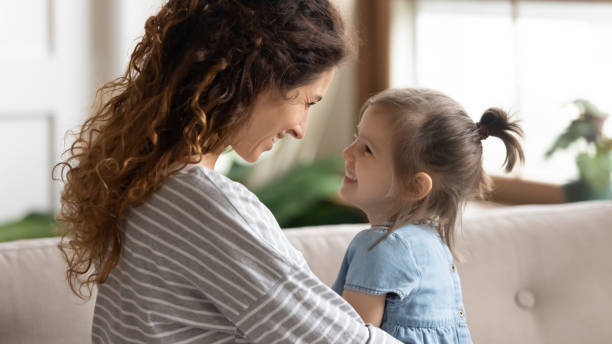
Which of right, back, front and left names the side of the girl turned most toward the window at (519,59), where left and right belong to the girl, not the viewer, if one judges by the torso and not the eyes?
right

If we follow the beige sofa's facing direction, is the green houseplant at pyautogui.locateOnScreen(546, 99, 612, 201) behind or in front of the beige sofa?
behind

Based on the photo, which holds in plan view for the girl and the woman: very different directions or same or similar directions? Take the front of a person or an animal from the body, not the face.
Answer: very different directions

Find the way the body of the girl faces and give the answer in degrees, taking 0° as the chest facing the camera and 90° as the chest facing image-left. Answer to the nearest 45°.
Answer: approximately 90°

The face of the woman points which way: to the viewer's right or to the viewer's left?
to the viewer's right

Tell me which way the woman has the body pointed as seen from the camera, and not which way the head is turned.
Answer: to the viewer's right

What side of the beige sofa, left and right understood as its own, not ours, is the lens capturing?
front
